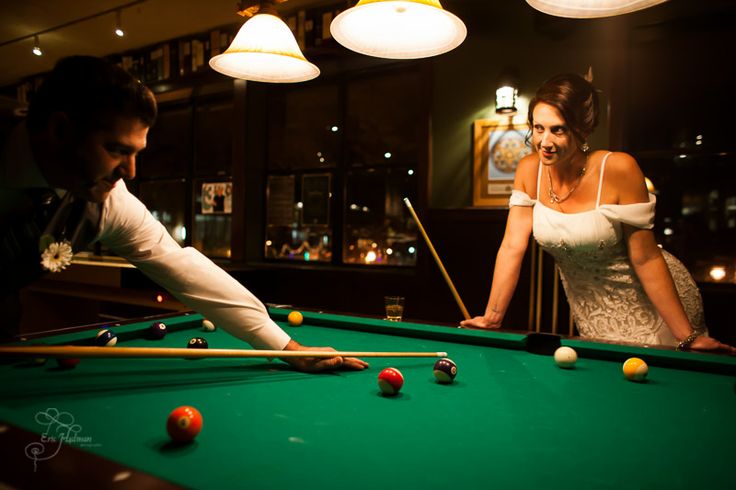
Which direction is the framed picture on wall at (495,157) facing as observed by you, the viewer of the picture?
facing the viewer

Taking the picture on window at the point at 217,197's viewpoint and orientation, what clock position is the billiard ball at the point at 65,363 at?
The billiard ball is roughly at 12 o'clock from the picture on window.

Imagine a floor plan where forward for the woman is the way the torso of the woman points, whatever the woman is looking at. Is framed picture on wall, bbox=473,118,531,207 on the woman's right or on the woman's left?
on the woman's right

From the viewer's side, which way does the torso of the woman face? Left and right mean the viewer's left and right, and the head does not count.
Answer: facing the viewer and to the left of the viewer

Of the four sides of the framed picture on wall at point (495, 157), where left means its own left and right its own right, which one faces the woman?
front

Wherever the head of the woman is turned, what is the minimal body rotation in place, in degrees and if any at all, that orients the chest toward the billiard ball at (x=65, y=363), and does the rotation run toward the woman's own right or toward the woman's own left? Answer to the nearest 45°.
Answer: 0° — they already face it

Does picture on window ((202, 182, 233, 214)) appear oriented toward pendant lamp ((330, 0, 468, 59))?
yes

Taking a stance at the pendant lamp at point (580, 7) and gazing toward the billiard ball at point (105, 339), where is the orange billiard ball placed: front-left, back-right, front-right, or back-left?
front-left

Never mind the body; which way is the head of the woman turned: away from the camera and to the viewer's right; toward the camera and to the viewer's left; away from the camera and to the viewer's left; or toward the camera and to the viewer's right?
toward the camera and to the viewer's left

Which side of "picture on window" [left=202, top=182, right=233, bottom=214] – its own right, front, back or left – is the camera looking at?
front
